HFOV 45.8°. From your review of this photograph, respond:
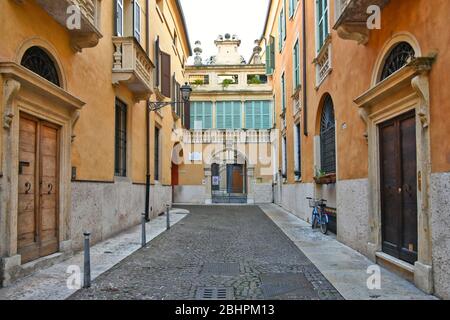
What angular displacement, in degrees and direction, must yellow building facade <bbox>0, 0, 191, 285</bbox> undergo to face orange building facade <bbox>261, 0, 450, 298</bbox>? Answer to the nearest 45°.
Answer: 0° — it already faces it

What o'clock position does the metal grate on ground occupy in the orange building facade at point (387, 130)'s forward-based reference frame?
The metal grate on ground is roughly at 12 o'clock from the orange building facade.

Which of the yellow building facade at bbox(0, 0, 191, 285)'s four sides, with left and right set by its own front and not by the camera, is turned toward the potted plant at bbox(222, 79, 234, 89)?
left

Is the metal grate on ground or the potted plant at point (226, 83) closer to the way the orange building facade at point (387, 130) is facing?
the metal grate on ground

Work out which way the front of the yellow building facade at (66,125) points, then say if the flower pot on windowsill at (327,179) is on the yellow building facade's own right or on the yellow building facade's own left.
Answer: on the yellow building facade's own left

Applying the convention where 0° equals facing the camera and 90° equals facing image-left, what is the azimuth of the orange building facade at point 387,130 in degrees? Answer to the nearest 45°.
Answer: approximately 45°

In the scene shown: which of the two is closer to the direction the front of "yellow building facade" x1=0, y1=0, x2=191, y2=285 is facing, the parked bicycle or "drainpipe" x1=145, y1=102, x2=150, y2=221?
the parked bicycle

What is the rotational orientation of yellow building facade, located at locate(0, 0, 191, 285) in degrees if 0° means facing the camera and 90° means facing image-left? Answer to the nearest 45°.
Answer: approximately 315°
